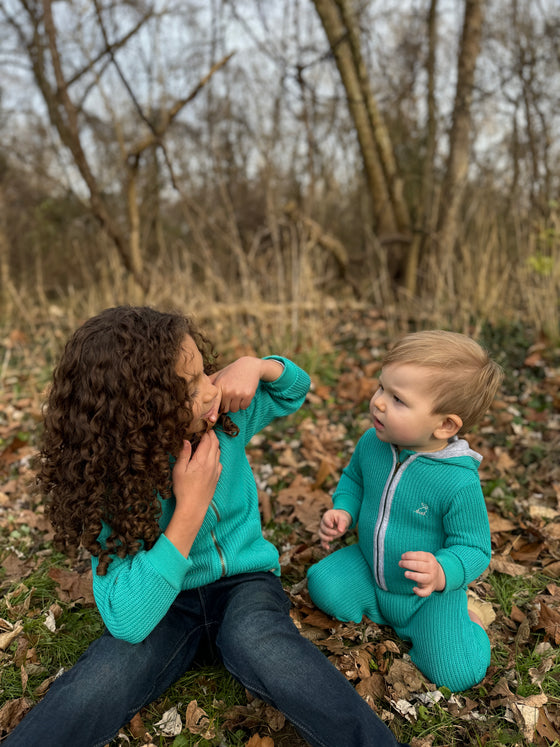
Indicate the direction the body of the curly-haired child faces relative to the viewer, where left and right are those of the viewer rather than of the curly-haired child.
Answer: facing the viewer

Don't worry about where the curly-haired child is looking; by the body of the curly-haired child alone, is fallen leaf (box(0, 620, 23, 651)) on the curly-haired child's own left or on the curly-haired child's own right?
on the curly-haired child's own right

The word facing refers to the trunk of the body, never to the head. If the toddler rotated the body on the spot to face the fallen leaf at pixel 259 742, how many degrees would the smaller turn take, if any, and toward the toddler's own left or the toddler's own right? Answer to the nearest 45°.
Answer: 0° — they already face it

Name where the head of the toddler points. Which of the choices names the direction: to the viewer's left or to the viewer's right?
to the viewer's left

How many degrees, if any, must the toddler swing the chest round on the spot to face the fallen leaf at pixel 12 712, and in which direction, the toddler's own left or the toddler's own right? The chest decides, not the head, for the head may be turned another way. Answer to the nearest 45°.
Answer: approximately 45° to the toddler's own right

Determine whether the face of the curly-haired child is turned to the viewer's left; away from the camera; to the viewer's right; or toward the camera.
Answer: to the viewer's right

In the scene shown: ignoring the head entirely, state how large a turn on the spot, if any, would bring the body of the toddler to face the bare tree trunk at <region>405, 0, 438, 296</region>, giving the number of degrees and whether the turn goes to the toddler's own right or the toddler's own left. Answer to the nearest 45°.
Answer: approximately 135° to the toddler's own right

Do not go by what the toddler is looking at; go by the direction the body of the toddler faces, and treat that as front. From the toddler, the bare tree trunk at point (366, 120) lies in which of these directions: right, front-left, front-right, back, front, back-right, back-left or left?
back-right

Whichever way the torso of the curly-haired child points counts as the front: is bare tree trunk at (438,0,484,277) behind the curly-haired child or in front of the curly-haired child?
behind
